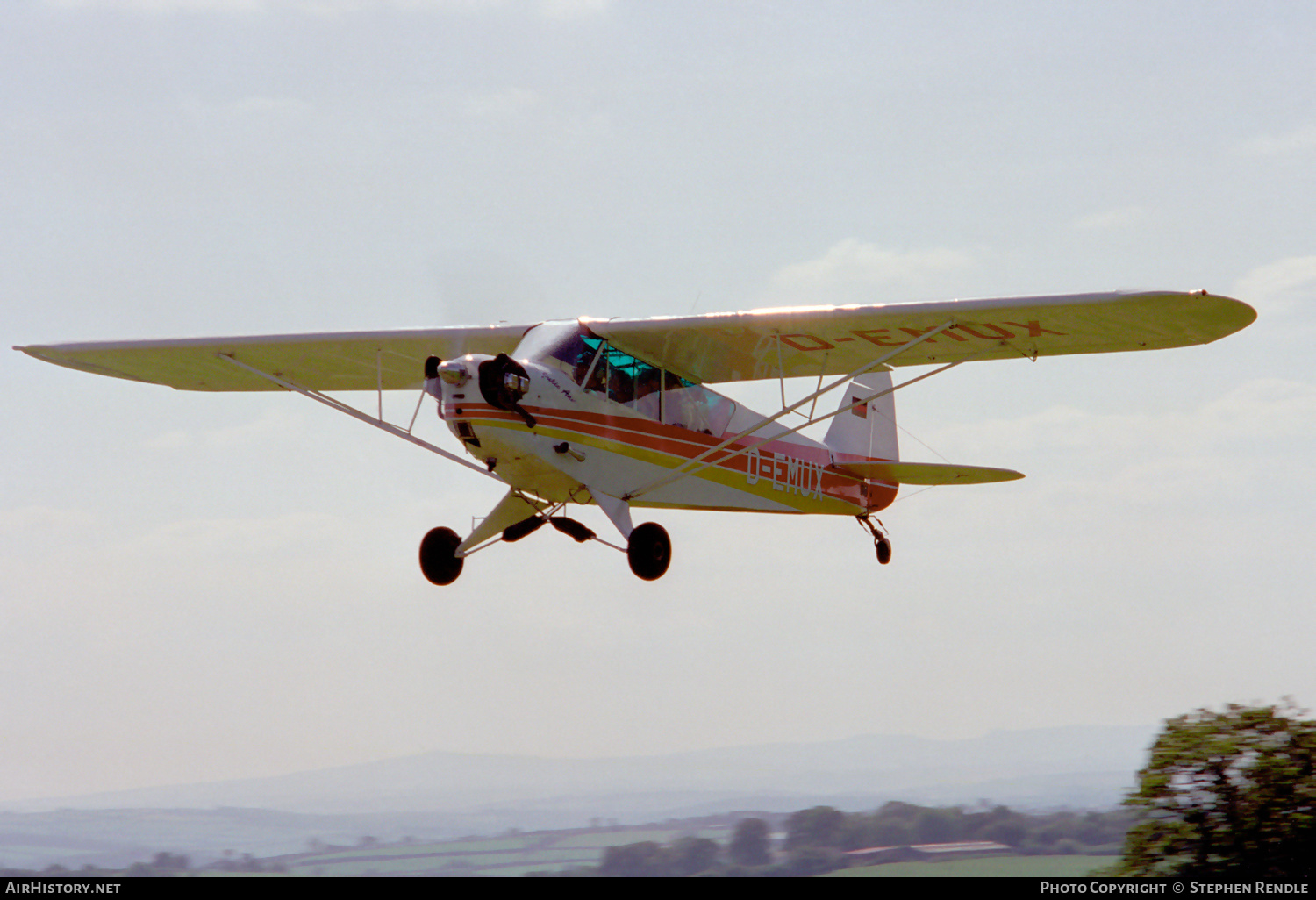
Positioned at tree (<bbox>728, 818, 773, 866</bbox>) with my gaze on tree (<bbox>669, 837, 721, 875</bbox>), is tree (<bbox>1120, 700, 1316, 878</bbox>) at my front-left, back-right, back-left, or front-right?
front-left

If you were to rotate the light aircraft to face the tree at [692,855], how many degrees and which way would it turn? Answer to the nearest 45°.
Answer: approximately 135° to its right

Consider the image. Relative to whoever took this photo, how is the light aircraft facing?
facing the viewer and to the left of the viewer

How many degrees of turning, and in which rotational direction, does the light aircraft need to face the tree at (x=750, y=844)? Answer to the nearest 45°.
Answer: approximately 135° to its right

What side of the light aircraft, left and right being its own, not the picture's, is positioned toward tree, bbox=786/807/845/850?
back
